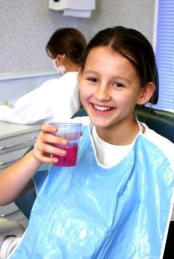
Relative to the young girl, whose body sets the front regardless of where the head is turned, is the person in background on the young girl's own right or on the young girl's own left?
on the young girl's own right

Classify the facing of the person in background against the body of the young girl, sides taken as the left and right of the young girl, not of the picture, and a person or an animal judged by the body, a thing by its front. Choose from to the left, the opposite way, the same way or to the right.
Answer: to the right

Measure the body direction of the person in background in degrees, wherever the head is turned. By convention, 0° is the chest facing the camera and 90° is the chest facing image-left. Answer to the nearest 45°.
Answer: approximately 135°

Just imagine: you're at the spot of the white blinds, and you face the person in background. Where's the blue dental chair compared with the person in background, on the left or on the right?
left

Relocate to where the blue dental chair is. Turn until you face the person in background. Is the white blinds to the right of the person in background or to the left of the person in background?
right

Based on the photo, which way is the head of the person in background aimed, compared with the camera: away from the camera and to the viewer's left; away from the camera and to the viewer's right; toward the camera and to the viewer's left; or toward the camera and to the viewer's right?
away from the camera and to the viewer's left

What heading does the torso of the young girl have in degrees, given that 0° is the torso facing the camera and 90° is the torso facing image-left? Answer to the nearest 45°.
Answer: approximately 45°

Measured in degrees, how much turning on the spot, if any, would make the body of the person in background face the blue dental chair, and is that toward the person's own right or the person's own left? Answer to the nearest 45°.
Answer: approximately 135° to the person's own left

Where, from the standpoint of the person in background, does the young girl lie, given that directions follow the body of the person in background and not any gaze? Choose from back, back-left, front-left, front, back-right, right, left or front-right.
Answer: back-left
